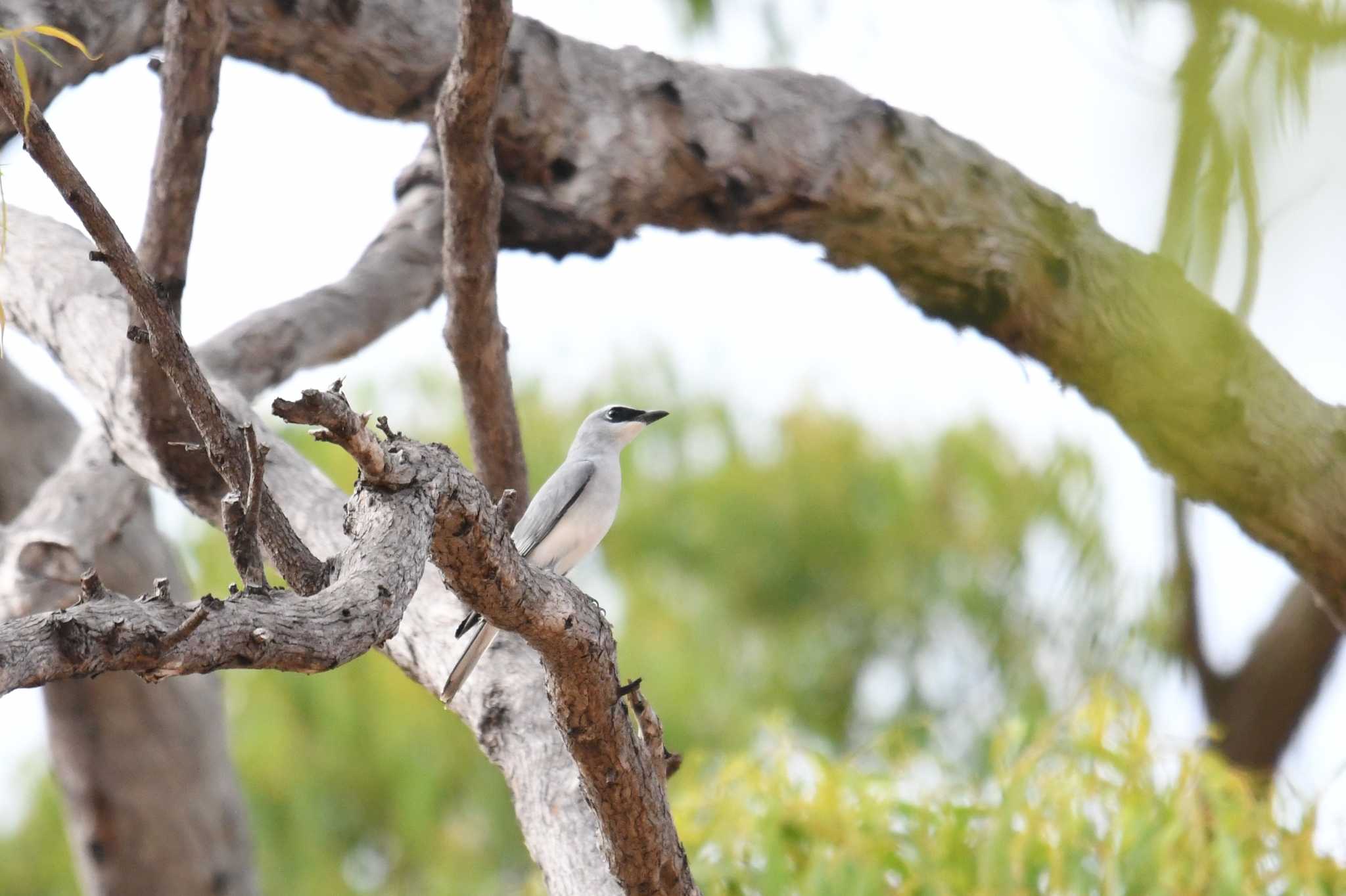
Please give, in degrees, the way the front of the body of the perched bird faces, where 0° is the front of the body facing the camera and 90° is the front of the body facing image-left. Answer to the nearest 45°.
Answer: approximately 270°
